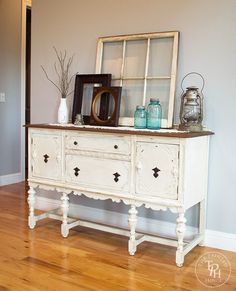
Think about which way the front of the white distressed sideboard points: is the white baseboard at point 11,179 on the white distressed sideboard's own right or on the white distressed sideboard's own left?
on the white distressed sideboard's own right

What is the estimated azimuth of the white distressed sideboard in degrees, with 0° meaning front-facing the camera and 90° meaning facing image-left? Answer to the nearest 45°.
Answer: approximately 45°
